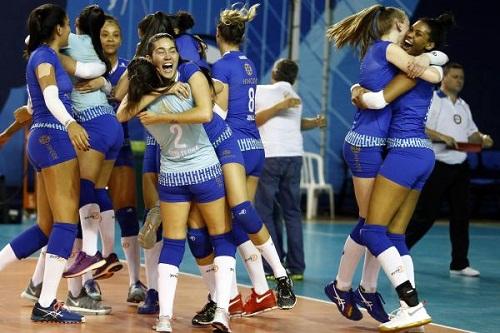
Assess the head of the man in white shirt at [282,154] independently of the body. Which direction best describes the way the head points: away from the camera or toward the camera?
away from the camera

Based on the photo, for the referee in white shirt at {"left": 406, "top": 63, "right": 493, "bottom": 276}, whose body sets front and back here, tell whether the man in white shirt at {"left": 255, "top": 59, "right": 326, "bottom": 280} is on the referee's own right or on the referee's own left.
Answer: on the referee's own right

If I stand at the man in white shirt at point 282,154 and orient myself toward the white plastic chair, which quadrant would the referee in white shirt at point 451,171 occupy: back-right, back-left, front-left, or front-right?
front-right
